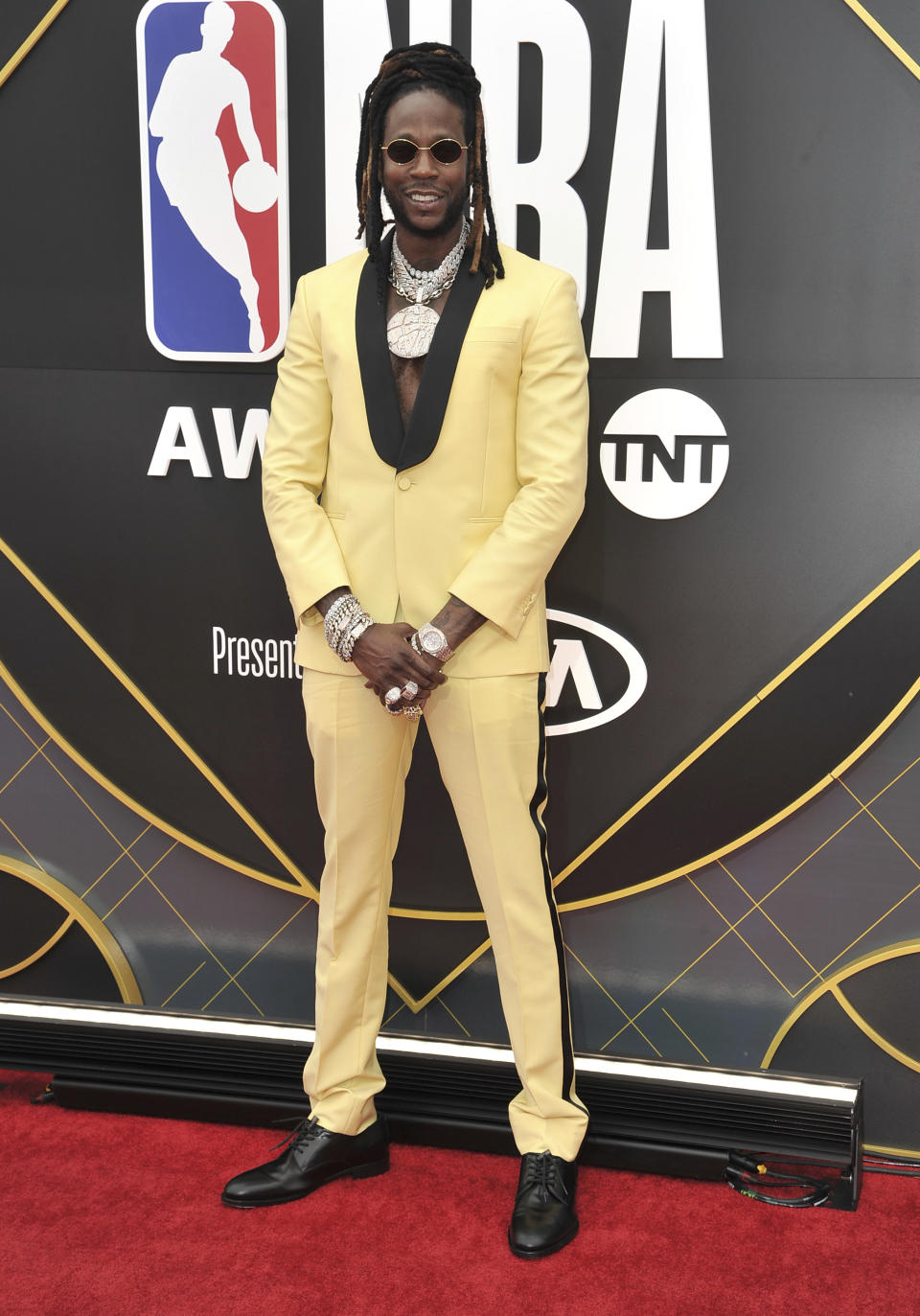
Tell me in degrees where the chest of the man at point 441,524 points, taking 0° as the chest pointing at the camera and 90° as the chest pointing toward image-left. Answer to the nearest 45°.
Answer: approximately 0°
